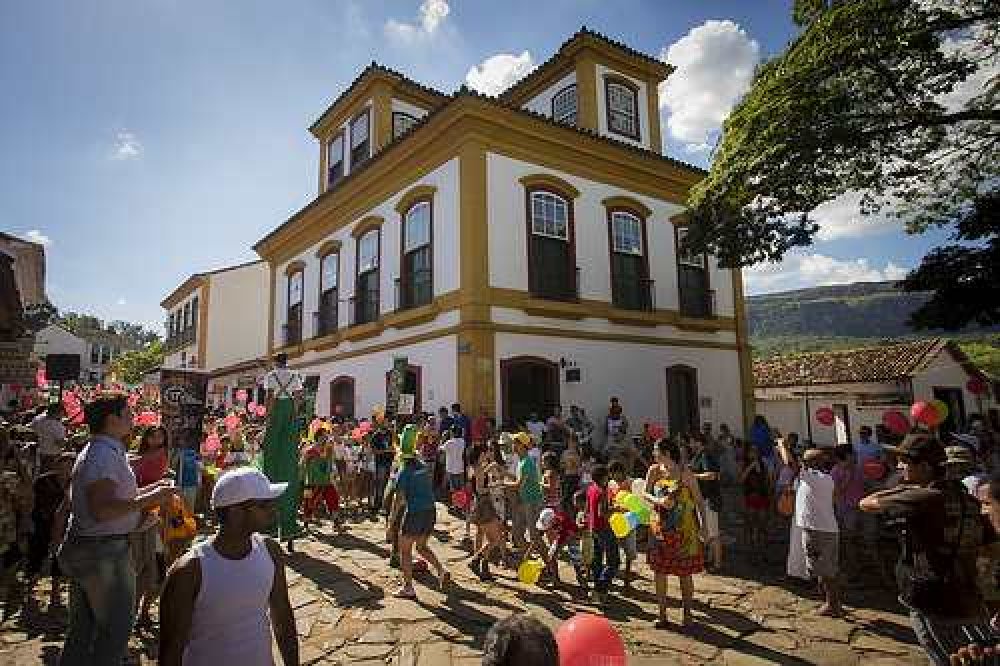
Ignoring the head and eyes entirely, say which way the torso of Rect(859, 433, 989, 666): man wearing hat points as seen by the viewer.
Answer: to the viewer's left

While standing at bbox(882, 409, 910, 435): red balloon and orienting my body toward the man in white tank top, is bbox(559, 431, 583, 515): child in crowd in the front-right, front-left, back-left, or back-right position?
front-right

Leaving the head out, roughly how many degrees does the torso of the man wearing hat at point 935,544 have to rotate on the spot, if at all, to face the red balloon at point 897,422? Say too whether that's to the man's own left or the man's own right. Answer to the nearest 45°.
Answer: approximately 90° to the man's own right

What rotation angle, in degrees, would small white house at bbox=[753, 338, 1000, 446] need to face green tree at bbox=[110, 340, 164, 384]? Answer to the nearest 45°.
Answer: approximately 45° to its right

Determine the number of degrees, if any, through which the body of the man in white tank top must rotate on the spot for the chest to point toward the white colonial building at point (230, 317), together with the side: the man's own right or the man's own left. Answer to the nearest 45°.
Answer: approximately 135° to the man's own left

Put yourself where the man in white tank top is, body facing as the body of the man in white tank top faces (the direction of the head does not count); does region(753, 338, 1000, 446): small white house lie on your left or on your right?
on your left

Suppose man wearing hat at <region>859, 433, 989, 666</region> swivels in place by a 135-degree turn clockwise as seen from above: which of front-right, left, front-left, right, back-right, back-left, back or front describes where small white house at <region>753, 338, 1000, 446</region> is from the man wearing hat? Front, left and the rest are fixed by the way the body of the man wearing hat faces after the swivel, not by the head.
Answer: front-left

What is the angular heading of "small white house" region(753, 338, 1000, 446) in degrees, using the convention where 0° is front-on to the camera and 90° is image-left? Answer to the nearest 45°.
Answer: approximately 45°

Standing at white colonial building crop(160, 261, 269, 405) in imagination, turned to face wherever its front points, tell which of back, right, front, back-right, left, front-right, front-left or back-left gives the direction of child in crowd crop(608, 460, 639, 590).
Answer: front-left
